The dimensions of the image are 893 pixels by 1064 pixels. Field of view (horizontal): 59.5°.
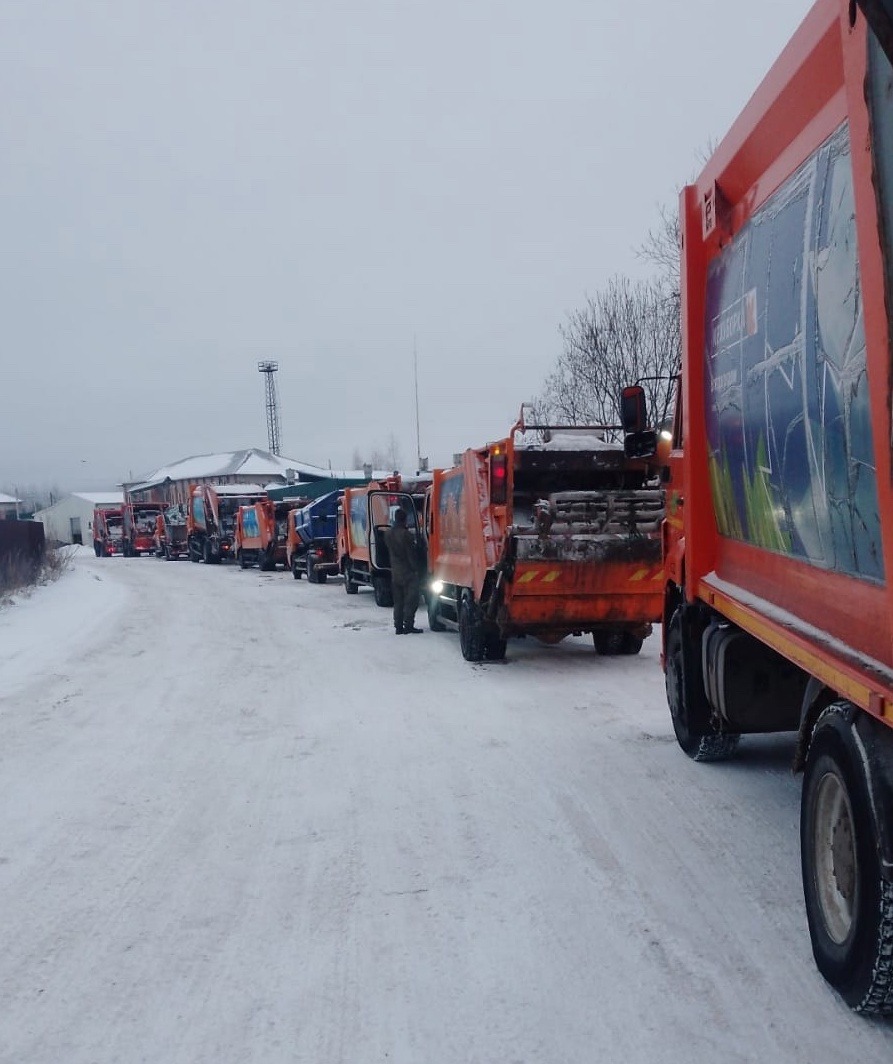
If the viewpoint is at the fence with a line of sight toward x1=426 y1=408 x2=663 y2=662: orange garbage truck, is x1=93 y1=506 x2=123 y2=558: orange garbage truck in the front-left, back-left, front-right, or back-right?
back-left

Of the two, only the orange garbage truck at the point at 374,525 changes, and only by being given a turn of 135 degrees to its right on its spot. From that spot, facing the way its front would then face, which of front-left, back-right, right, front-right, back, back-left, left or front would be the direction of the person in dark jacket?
right

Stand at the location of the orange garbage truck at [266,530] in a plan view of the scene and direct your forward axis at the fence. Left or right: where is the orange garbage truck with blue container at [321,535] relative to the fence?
left

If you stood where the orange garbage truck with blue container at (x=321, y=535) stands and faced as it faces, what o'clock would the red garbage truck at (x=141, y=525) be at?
the red garbage truck at (x=141, y=525) is roughly at 1 o'clock from the orange garbage truck with blue container at (x=321, y=535).

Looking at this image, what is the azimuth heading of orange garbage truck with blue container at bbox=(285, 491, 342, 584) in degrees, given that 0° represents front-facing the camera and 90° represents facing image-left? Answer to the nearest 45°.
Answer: approximately 135°

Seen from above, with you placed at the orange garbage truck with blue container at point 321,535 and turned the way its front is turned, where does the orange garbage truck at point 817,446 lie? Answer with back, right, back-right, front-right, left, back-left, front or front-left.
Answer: back-left
